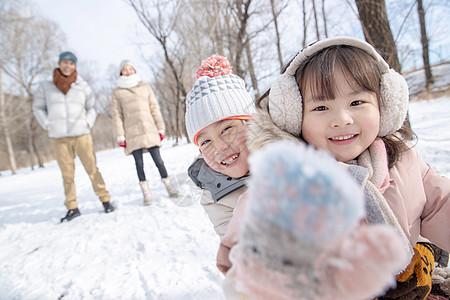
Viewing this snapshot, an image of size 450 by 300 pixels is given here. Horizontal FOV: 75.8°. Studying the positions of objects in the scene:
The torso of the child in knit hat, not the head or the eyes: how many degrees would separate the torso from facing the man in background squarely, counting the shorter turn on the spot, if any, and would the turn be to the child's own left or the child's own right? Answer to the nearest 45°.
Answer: approximately 135° to the child's own right

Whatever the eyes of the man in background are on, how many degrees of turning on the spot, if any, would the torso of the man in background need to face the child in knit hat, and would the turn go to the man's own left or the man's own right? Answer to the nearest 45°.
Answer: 0° — they already face them

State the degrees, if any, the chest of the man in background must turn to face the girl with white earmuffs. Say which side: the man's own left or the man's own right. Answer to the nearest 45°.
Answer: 0° — they already face them

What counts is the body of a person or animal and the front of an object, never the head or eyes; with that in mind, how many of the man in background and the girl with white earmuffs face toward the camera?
2

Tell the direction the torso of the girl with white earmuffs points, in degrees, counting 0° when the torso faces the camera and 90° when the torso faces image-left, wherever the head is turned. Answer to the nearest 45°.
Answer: approximately 0°
